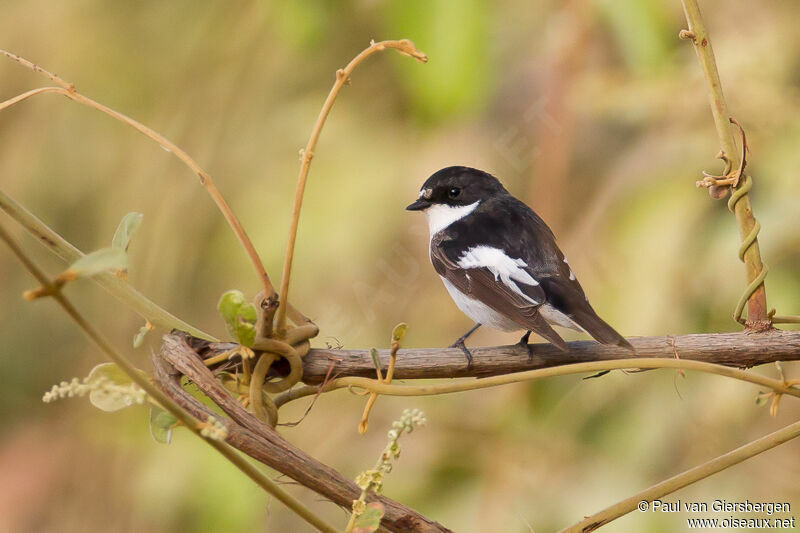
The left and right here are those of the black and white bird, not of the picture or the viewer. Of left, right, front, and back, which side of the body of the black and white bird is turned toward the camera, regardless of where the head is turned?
left

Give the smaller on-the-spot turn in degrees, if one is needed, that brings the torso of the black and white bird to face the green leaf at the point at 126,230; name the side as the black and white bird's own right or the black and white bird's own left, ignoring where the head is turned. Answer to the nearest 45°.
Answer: approximately 45° to the black and white bird's own left
